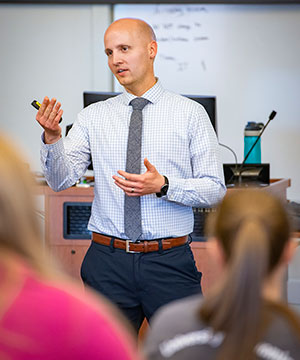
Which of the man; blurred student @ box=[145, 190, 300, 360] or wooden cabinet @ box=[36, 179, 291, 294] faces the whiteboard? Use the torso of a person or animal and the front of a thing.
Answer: the blurred student

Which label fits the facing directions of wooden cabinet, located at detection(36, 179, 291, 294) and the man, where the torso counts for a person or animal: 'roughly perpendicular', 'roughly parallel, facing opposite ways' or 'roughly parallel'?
roughly parallel

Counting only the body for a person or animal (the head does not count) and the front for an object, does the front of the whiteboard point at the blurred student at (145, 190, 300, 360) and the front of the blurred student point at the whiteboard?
yes

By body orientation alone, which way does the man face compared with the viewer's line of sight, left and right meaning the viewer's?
facing the viewer

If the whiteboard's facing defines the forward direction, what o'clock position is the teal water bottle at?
The teal water bottle is roughly at 12 o'clock from the whiteboard.

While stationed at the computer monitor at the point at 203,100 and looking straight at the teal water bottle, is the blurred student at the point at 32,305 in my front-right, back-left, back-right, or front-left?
back-right

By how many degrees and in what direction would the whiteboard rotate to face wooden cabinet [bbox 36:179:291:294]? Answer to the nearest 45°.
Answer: approximately 45° to its right

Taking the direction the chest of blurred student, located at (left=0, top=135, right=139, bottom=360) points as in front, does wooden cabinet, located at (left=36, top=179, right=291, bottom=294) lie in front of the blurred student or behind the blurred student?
in front

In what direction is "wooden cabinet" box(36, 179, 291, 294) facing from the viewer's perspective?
toward the camera

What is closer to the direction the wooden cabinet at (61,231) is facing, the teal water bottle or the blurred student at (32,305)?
the blurred student

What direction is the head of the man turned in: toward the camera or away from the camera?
toward the camera

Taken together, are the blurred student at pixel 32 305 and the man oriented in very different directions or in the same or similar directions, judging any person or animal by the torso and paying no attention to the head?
very different directions

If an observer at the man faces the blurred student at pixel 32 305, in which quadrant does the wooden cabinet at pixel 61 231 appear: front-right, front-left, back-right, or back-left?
back-right

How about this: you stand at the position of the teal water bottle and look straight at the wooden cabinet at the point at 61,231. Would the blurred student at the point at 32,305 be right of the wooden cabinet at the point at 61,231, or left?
left

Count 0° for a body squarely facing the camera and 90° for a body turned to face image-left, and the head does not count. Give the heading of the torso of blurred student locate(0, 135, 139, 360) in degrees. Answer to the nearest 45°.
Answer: approximately 180°

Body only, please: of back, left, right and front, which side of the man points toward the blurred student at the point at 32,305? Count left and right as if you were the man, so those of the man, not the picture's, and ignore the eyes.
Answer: front

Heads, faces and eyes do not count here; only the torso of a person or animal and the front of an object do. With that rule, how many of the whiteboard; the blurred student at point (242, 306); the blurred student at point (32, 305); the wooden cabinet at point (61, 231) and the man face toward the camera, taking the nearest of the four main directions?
3

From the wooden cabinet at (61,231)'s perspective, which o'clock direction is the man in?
The man is roughly at 11 o'clock from the wooden cabinet.
